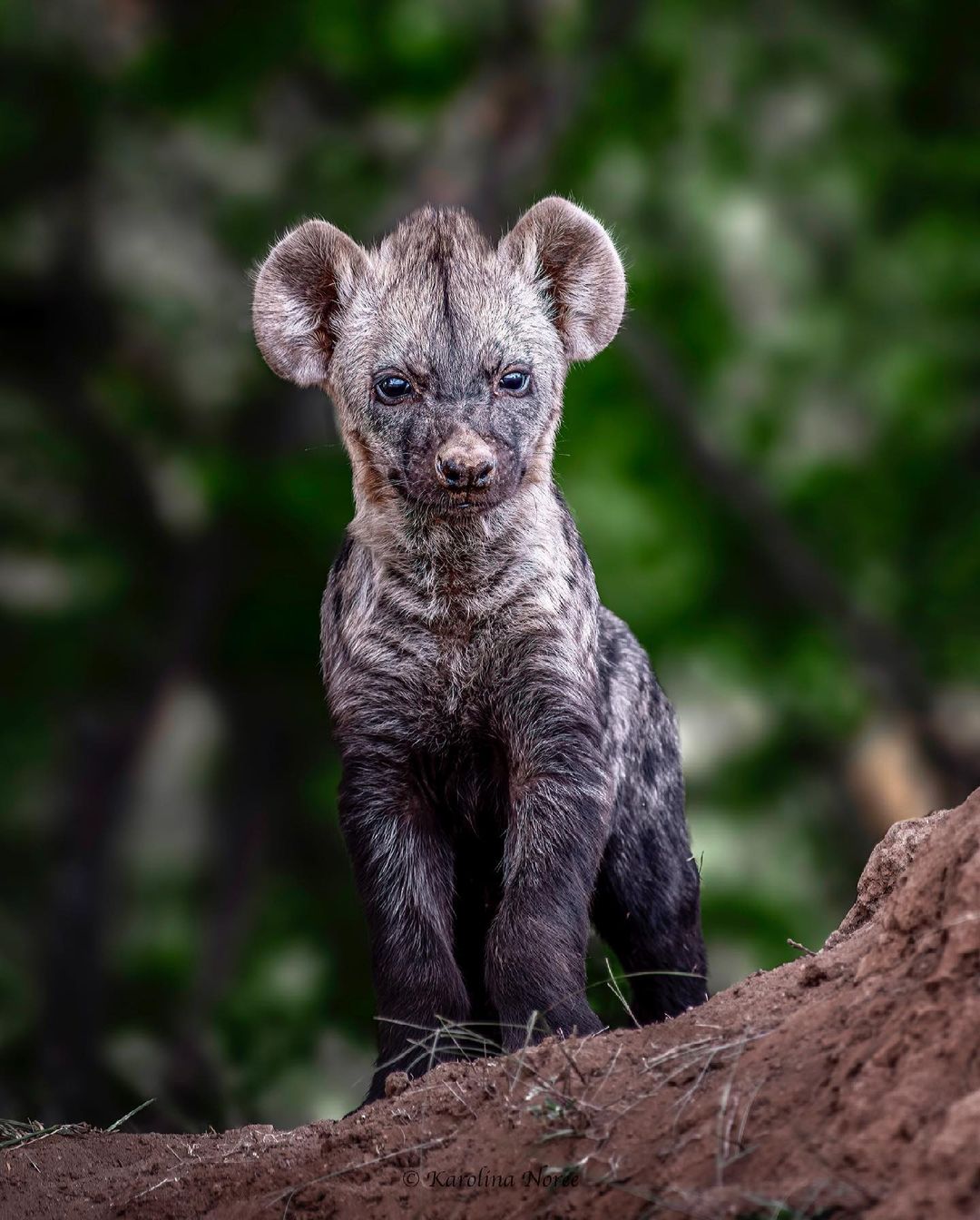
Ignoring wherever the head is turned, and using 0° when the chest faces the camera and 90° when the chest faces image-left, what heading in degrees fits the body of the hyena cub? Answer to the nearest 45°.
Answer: approximately 0°
